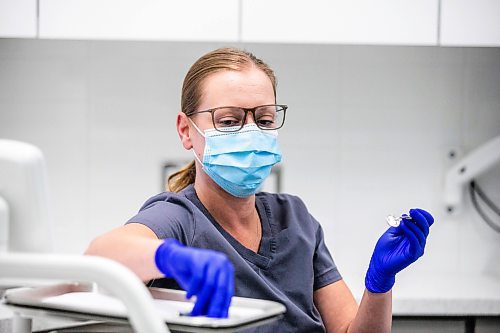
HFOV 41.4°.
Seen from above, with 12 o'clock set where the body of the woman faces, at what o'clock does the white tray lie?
The white tray is roughly at 2 o'clock from the woman.

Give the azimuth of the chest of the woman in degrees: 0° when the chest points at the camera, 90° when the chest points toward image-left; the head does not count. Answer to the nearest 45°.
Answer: approximately 315°
